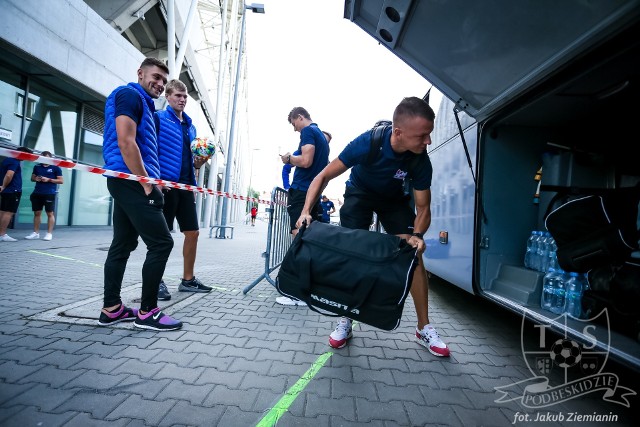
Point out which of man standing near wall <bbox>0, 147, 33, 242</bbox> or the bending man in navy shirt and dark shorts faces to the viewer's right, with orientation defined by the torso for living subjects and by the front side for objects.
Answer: the man standing near wall

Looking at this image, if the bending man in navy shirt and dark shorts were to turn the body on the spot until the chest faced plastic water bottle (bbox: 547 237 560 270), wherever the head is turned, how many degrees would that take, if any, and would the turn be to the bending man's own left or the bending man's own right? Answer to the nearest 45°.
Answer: approximately 135° to the bending man's own left

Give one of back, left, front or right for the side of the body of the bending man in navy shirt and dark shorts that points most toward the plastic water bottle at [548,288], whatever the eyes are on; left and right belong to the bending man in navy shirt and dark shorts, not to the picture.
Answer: left

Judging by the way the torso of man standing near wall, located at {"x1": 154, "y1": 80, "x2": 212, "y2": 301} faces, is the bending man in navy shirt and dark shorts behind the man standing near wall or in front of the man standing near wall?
in front

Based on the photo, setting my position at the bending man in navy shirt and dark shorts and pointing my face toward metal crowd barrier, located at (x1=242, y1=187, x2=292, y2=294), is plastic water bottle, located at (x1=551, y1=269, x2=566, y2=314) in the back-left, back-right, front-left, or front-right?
back-right

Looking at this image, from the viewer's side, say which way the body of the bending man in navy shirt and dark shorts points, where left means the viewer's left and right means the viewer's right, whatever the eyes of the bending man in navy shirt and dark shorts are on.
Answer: facing the viewer

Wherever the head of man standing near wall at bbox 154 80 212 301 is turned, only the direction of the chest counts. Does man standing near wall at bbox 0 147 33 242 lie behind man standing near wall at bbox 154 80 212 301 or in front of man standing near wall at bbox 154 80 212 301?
behind

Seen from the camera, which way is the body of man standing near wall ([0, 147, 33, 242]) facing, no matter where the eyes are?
to the viewer's right

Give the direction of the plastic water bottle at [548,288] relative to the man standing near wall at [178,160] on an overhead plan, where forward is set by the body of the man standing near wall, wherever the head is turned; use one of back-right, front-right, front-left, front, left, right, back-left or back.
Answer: front

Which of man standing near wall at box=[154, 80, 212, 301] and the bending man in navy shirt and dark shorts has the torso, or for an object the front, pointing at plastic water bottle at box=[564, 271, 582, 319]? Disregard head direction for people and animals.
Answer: the man standing near wall

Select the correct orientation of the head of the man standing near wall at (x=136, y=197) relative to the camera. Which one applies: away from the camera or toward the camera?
toward the camera
